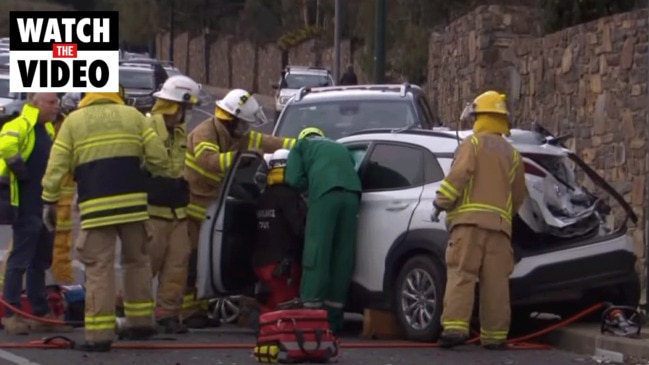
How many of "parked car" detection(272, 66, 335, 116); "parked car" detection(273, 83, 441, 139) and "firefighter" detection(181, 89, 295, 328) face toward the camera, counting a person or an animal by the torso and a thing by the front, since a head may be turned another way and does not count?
2

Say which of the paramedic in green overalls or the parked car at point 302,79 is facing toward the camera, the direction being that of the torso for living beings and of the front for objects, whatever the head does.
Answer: the parked car

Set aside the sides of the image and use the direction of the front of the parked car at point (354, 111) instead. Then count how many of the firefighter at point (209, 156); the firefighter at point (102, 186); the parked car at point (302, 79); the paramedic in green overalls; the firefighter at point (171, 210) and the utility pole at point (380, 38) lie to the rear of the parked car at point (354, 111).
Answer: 2

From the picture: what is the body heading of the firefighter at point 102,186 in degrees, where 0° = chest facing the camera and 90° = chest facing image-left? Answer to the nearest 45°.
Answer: approximately 180°

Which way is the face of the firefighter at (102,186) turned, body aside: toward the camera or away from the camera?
away from the camera

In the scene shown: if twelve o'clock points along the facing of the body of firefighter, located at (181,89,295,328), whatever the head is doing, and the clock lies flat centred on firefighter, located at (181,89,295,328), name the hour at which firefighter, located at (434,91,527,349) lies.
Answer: firefighter, located at (434,91,527,349) is roughly at 1 o'clock from firefighter, located at (181,89,295,328).

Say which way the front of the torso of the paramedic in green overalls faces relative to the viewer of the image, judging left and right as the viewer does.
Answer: facing away from the viewer and to the left of the viewer

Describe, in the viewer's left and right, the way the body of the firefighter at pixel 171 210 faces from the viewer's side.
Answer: facing to the right of the viewer

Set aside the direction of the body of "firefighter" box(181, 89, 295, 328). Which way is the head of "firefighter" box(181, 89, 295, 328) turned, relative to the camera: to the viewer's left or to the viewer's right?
to the viewer's right

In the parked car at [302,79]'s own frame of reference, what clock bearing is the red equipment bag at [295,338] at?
The red equipment bag is roughly at 12 o'clock from the parked car.

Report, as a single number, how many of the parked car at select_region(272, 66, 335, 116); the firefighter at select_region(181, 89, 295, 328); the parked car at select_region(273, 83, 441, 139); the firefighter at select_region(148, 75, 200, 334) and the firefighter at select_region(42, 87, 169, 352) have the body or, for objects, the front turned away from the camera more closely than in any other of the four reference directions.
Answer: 1

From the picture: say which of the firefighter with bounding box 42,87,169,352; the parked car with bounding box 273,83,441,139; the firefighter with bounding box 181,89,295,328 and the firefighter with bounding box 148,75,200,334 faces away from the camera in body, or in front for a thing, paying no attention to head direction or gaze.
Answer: the firefighter with bounding box 42,87,169,352

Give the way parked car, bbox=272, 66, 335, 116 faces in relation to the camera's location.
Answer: facing the viewer

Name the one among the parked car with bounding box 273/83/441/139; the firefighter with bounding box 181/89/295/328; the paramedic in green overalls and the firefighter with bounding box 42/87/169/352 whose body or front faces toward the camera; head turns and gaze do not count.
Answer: the parked car

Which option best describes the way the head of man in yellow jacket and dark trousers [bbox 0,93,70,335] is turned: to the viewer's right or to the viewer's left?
to the viewer's right

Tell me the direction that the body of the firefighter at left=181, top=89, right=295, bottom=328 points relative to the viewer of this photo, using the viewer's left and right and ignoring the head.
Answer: facing to the right of the viewer

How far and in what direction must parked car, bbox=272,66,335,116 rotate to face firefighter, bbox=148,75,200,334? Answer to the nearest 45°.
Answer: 0° — it already faces them

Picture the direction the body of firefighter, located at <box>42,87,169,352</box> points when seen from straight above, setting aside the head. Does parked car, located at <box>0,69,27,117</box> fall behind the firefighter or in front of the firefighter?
in front

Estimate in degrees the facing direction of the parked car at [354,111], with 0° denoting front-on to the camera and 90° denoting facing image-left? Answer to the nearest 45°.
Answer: approximately 0°

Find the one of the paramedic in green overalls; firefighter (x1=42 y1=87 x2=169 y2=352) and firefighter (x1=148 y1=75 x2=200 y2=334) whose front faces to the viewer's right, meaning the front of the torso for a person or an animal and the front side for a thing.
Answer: firefighter (x1=148 y1=75 x2=200 y2=334)
